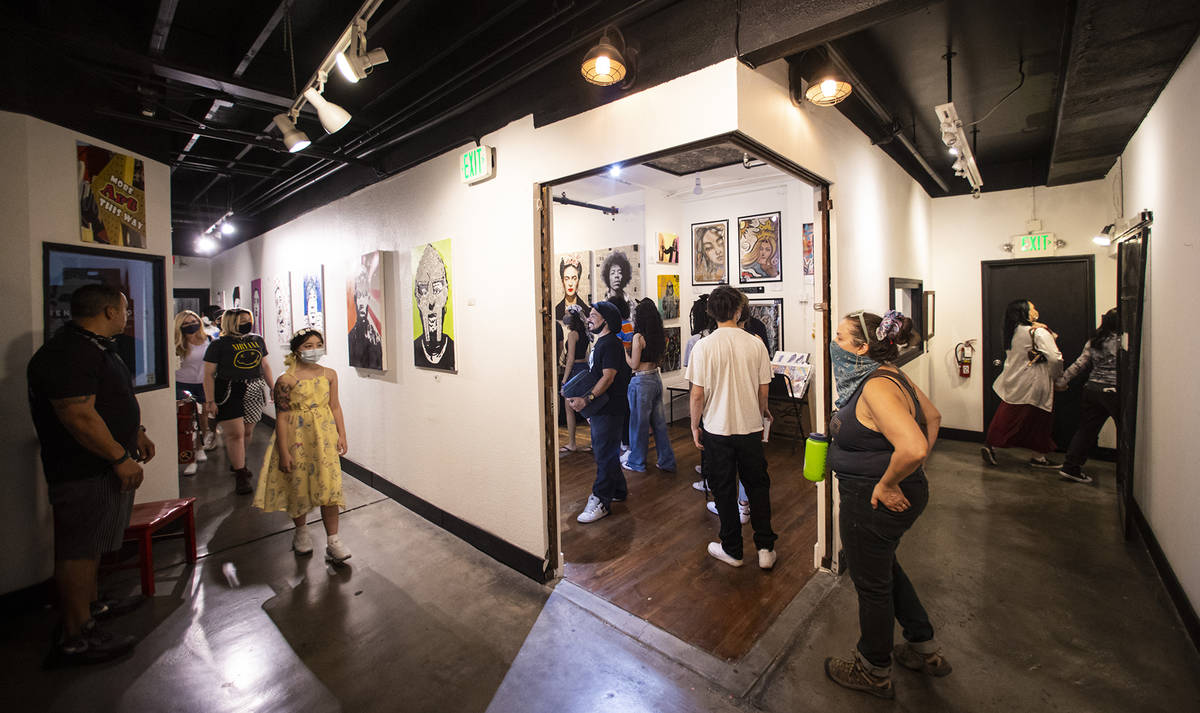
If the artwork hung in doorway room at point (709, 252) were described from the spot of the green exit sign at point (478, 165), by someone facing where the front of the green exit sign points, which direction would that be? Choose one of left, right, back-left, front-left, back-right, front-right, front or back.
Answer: back

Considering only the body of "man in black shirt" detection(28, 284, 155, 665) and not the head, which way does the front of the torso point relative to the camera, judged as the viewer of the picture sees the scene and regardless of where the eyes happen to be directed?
to the viewer's right

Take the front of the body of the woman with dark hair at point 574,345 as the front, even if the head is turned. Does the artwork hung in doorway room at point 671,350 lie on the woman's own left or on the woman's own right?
on the woman's own right

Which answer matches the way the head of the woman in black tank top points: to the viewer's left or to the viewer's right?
to the viewer's left

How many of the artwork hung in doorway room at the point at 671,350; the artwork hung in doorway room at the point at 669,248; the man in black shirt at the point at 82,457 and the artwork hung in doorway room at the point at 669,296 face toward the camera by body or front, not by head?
3

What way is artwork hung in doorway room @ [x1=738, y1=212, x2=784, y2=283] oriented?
toward the camera

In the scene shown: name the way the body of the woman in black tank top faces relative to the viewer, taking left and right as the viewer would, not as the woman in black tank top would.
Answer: facing to the left of the viewer

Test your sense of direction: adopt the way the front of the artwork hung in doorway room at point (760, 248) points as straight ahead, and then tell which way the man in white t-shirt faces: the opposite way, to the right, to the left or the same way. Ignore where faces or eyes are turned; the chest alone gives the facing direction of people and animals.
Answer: the opposite way

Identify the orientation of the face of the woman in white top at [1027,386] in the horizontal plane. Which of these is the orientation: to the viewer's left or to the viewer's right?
to the viewer's right

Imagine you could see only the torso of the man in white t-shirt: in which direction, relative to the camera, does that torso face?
away from the camera

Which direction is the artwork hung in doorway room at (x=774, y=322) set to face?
toward the camera

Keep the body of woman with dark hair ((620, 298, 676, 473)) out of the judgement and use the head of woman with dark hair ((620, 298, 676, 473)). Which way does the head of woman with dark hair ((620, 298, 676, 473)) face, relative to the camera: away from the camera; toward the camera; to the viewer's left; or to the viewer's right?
away from the camera

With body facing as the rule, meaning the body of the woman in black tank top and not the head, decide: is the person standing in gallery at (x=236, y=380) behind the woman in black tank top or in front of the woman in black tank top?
in front

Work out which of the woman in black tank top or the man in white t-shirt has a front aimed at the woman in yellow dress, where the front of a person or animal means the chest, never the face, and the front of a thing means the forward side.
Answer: the woman in black tank top
